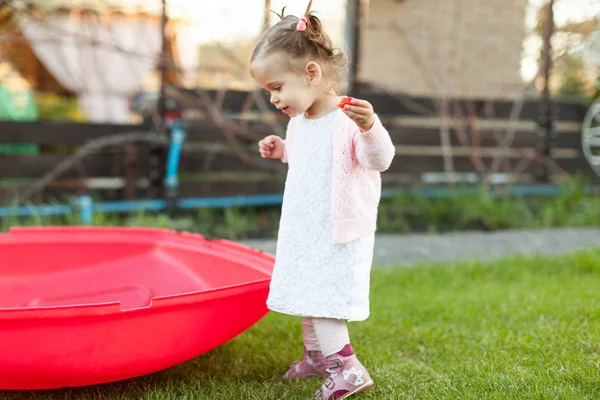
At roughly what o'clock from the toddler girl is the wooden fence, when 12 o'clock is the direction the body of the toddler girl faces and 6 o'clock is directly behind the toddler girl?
The wooden fence is roughly at 4 o'clock from the toddler girl.

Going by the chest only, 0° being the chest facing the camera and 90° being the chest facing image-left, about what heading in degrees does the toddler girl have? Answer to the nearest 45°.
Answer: approximately 45°

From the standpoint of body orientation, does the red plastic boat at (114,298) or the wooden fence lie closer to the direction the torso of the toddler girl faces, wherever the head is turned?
the red plastic boat

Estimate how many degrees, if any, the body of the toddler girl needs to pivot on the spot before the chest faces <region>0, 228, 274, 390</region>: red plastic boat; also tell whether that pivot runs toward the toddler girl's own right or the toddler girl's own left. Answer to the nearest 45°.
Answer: approximately 45° to the toddler girl's own right
